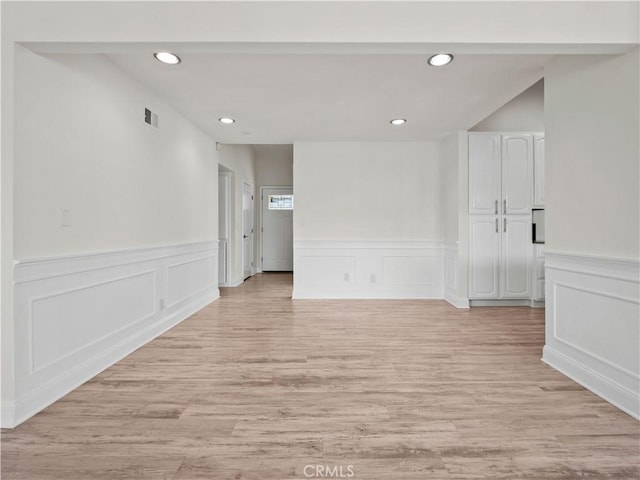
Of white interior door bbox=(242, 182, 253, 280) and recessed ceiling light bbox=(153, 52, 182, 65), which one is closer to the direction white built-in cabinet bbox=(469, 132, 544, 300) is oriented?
the recessed ceiling light

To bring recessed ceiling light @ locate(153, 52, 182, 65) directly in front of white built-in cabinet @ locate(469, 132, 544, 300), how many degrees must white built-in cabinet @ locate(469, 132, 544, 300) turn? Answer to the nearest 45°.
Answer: approximately 45° to its right

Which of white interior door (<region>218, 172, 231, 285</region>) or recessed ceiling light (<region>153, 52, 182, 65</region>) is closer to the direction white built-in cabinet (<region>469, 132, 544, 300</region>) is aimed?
the recessed ceiling light

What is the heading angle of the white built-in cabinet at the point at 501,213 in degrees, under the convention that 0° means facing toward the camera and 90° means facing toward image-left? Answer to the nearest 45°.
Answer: approximately 0°

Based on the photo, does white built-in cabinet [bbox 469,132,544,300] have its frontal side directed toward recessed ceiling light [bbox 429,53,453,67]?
yes

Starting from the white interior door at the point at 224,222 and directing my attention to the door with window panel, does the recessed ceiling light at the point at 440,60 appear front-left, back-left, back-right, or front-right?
back-right

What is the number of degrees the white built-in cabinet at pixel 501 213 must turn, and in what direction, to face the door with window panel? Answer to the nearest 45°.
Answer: approximately 135° to its right

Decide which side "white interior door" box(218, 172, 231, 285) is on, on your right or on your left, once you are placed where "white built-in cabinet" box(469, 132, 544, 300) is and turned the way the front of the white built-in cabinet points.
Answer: on your right

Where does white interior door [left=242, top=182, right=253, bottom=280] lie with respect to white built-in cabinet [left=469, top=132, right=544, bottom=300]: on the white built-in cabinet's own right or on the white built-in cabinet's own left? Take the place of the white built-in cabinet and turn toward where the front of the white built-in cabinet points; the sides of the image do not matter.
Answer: on the white built-in cabinet's own right
